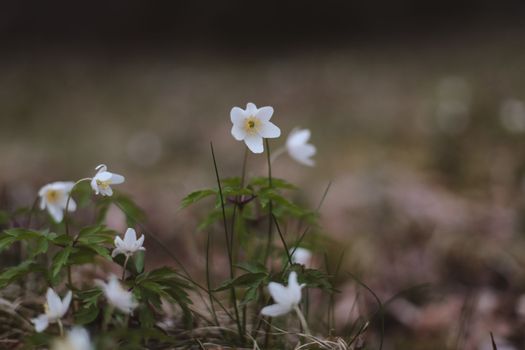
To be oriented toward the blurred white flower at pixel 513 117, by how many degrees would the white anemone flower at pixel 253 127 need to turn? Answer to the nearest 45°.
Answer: approximately 135° to its left

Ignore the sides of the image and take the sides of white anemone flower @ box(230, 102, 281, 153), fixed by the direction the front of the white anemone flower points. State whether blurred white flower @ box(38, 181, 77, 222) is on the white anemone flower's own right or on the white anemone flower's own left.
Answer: on the white anemone flower's own right

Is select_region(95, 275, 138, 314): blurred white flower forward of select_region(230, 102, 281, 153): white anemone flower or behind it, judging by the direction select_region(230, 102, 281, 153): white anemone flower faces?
forward

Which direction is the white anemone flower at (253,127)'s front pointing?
toward the camera
